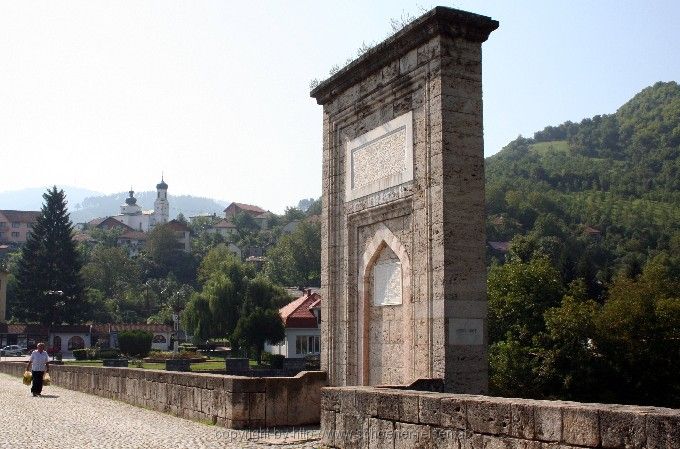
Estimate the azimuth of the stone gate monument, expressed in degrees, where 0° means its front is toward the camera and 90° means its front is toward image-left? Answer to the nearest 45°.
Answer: approximately 45°

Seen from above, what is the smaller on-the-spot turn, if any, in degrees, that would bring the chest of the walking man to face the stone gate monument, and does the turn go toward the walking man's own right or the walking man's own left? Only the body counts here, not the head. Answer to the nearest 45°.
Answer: approximately 45° to the walking man's own left

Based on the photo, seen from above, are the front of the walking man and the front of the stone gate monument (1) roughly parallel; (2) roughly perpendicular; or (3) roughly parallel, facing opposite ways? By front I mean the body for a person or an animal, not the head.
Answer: roughly perpendicular

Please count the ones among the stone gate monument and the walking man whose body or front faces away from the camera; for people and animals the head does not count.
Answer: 0

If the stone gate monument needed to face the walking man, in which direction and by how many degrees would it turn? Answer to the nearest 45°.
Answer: approximately 90° to its right

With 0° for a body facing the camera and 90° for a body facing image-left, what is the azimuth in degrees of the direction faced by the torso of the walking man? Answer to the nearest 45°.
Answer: approximately 0°
